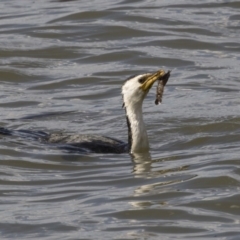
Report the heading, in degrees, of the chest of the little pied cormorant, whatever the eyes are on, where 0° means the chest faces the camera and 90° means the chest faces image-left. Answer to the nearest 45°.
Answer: approximately 270°
